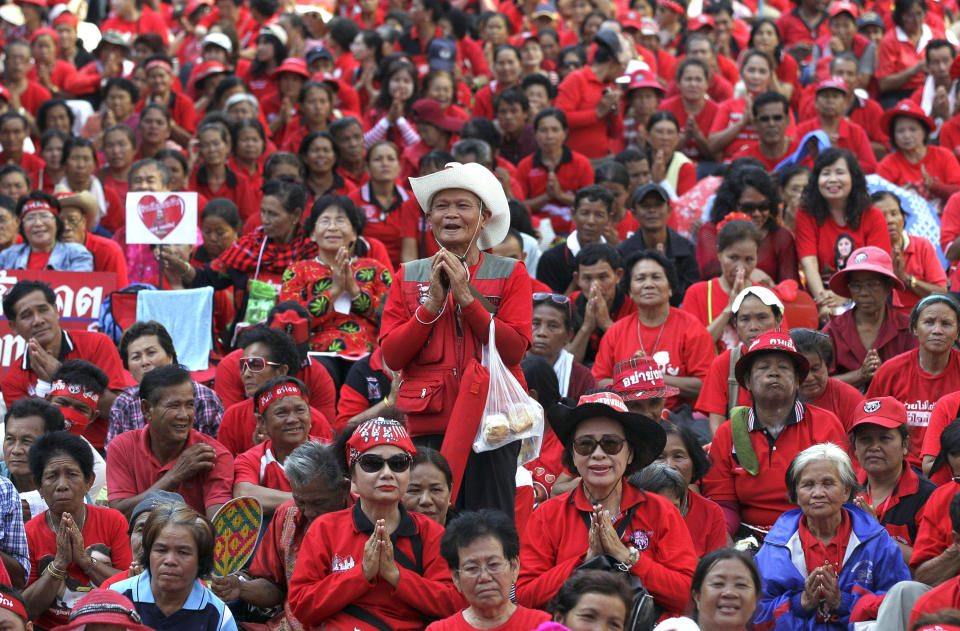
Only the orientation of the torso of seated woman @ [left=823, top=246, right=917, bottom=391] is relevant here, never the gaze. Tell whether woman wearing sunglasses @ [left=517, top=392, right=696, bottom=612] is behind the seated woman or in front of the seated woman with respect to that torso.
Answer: in front

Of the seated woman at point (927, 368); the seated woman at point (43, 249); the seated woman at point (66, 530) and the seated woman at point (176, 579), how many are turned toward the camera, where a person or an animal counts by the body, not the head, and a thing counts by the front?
4

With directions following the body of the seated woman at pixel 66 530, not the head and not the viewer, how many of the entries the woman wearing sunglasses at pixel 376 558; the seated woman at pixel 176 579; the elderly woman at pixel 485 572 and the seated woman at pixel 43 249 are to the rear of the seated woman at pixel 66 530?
1

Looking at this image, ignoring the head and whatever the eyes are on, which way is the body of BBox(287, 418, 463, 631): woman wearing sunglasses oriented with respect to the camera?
toward the camera

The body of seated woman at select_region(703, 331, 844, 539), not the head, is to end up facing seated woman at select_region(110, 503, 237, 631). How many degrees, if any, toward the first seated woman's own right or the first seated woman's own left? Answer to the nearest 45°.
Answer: approximately 45° to the first seated woman's own right

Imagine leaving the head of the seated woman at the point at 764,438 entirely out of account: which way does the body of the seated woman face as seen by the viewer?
toward the camera

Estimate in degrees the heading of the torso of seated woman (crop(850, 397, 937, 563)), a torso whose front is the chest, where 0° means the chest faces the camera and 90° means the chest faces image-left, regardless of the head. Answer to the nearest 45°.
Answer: approximately 45°

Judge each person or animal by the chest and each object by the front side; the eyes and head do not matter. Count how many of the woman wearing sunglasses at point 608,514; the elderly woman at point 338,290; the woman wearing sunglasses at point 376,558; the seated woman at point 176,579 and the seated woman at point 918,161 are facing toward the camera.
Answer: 5

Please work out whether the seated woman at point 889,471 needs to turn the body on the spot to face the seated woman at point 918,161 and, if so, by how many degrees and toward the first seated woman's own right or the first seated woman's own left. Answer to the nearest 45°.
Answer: approximately 135° to the first seated woman's own right

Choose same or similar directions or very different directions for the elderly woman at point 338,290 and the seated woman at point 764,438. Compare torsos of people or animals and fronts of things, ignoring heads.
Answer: same or similar directions

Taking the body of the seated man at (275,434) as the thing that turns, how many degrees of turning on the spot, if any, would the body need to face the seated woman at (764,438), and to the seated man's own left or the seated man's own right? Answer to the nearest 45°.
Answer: approximately 45° to the seated man's own left

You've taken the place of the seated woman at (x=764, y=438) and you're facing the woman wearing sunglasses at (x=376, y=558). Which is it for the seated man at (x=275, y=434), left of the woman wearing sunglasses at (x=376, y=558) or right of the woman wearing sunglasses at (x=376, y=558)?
right

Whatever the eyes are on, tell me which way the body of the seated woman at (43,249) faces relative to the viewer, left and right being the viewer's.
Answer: facing the viewer

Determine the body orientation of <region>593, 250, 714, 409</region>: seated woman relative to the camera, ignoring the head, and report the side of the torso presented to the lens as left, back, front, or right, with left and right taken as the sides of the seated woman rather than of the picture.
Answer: front

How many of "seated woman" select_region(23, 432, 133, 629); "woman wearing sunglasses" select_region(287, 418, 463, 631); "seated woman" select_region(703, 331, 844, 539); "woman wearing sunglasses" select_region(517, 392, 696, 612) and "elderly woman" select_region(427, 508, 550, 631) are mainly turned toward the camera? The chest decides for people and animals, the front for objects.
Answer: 5

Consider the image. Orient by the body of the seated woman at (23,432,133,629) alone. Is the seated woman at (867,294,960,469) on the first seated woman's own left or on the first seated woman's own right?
on the first seated woman's own left
